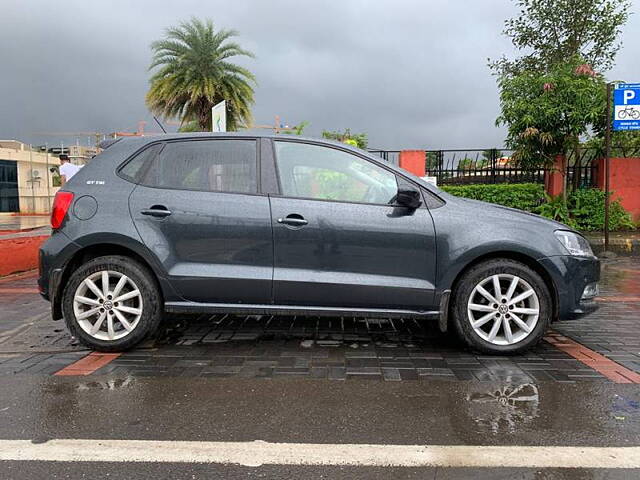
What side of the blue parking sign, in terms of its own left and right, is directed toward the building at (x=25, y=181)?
right

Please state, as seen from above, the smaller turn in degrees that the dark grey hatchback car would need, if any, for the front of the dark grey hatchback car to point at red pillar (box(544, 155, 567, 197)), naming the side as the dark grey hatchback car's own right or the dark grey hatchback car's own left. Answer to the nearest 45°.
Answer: approximately 45° to the dark grey hatchback car's own left

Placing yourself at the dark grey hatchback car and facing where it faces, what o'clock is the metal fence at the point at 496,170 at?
The metal fence is roughly at 10 o'clock from the dark grey hatchback car.

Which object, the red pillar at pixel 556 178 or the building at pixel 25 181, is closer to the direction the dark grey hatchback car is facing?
the red pillar

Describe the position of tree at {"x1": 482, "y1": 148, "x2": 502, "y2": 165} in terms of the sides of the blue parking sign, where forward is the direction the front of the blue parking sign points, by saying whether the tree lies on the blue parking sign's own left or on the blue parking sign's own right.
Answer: on the blue parking sign's own right

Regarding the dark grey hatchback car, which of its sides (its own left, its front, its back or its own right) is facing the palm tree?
left

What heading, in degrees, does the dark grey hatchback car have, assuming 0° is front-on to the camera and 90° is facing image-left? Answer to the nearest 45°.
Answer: approximately 270°

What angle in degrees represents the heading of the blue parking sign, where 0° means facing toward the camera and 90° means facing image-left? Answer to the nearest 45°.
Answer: approximately 0°

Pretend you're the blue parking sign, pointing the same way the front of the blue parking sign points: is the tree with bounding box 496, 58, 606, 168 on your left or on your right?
on your right

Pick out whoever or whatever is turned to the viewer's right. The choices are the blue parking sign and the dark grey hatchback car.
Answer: the dark grey hatchback car

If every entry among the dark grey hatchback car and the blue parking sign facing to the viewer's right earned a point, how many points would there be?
1

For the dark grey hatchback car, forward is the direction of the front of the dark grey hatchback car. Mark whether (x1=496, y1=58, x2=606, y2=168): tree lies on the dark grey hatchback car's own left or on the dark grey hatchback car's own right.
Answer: on the dark grey hatchback car's own left

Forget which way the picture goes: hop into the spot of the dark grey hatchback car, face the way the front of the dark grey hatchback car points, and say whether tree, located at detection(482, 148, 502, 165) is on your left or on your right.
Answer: on your left

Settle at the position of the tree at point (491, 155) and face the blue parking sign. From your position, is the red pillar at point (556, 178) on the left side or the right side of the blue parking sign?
left

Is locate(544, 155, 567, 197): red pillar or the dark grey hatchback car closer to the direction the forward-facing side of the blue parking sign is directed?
the dark grey hatchback car
